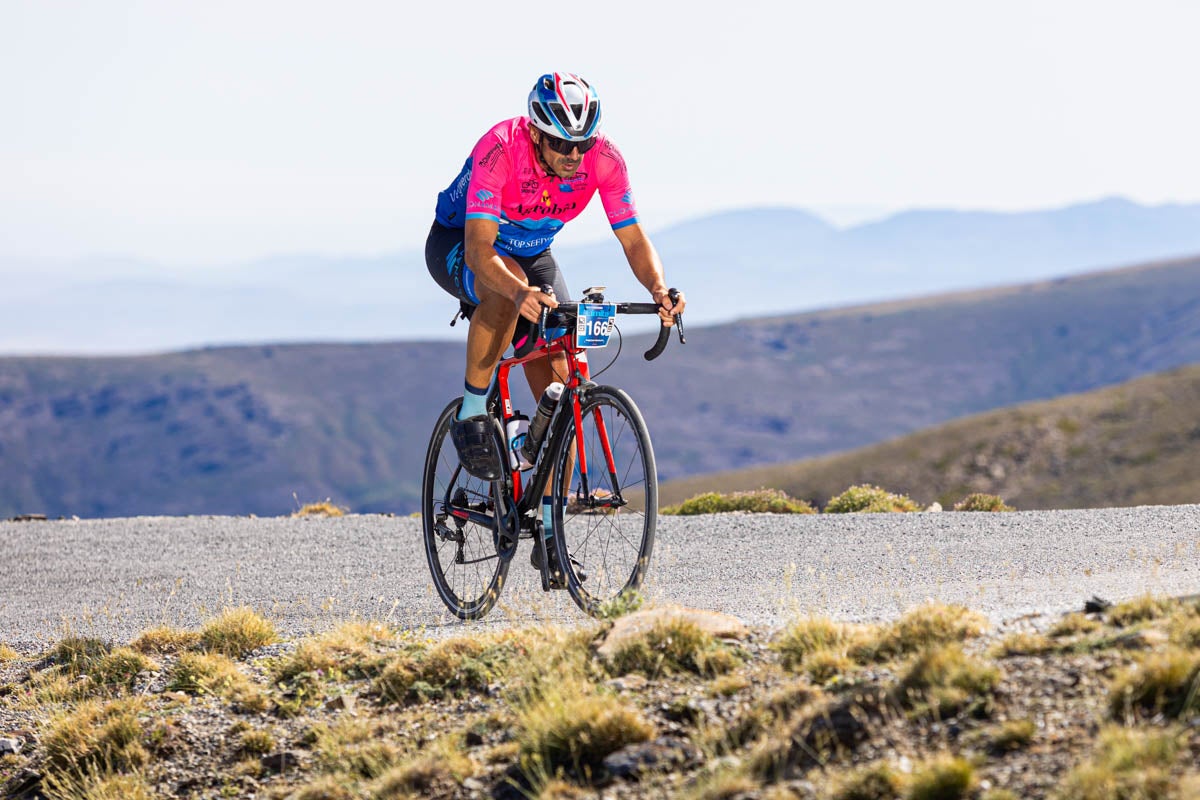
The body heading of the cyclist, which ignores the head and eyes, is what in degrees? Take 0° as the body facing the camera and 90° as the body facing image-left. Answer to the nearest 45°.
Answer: approximately 315°

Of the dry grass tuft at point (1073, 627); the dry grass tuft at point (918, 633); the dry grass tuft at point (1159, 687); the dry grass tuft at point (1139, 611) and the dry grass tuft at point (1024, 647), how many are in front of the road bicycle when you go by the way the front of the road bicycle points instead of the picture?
5

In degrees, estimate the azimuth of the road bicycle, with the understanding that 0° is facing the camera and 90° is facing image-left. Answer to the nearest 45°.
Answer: approximately 315°

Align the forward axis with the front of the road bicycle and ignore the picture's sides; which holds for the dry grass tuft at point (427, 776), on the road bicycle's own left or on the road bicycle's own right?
on the road bicycle's own right

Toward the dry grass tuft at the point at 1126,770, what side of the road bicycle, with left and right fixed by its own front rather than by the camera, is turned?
front

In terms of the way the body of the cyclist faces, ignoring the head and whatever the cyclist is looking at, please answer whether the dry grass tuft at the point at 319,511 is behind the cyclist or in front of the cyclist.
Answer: behind

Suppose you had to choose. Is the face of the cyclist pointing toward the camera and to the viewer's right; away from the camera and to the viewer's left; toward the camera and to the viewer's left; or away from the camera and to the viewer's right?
toward the camera and to the viewer's right

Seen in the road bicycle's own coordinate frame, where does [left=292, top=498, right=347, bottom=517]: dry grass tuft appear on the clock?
The dry grass tuft is roughly at 7 o'clock from the road bicycle.

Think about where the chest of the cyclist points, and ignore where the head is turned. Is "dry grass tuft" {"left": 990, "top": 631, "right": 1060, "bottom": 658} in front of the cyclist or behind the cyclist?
in front
